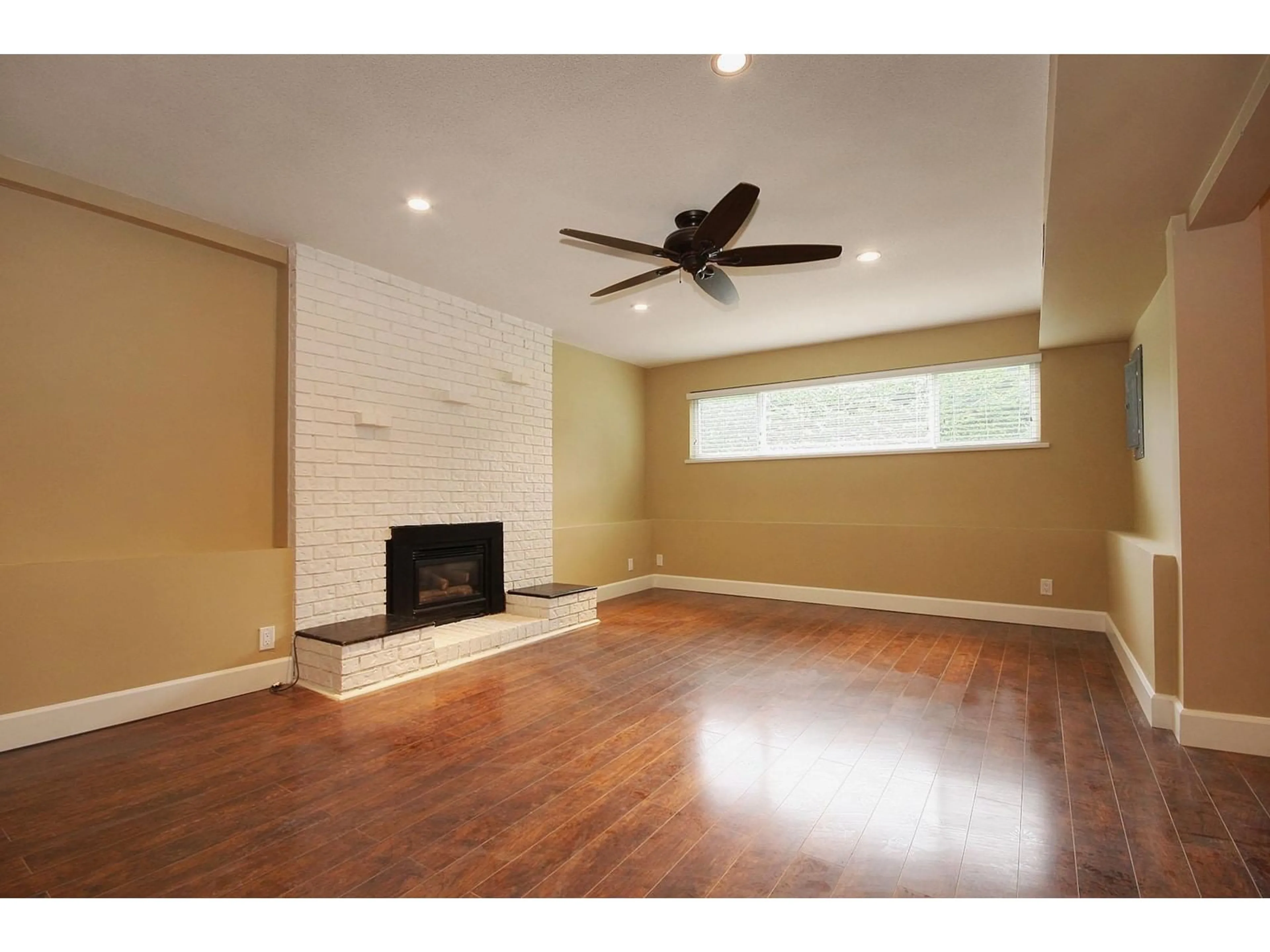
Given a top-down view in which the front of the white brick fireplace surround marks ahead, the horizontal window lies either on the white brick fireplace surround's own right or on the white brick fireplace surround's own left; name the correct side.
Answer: on the white brick fireplace surround's own left

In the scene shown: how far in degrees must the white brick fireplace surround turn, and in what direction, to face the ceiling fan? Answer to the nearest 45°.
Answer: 0° — it already faces it

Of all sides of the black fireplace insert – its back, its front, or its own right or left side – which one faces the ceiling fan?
front

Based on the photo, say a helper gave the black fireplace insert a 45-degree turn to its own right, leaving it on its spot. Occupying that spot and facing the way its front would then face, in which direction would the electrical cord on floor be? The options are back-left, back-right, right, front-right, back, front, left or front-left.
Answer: front-right

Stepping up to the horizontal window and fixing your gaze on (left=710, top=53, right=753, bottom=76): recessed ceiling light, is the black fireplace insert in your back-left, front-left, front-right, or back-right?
front-right

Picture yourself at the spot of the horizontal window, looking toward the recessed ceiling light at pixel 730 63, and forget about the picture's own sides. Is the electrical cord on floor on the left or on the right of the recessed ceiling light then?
right

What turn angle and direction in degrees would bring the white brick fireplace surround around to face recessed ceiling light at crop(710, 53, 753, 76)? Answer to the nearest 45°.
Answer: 0° — it already faces it

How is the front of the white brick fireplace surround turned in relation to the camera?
facing the viewer and to the right of the viewer

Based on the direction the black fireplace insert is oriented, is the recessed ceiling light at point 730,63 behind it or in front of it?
in front
